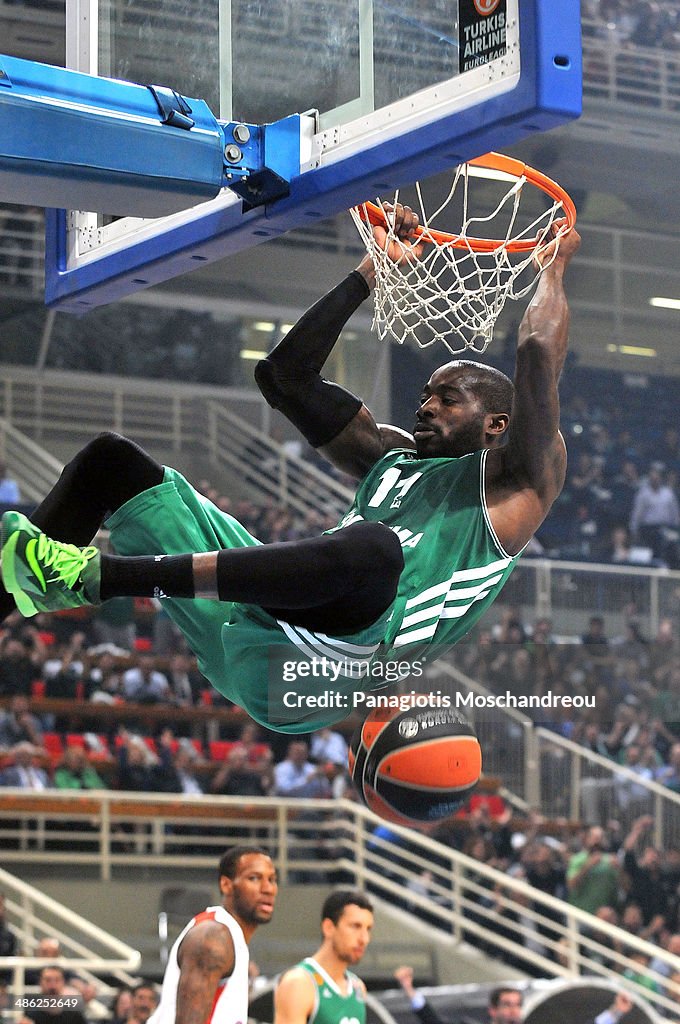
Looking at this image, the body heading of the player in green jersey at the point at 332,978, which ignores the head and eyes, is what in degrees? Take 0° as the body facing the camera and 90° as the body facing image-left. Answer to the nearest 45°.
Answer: approximately 315°

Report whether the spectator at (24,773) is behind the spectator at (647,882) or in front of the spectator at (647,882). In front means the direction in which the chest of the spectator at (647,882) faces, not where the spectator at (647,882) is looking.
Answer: in front

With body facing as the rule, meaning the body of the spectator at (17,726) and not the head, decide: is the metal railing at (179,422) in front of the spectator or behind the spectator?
behind

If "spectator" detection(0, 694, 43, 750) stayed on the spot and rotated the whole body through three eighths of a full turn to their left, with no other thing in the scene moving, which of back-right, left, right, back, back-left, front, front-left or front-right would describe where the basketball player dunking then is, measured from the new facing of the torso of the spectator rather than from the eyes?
back-right
